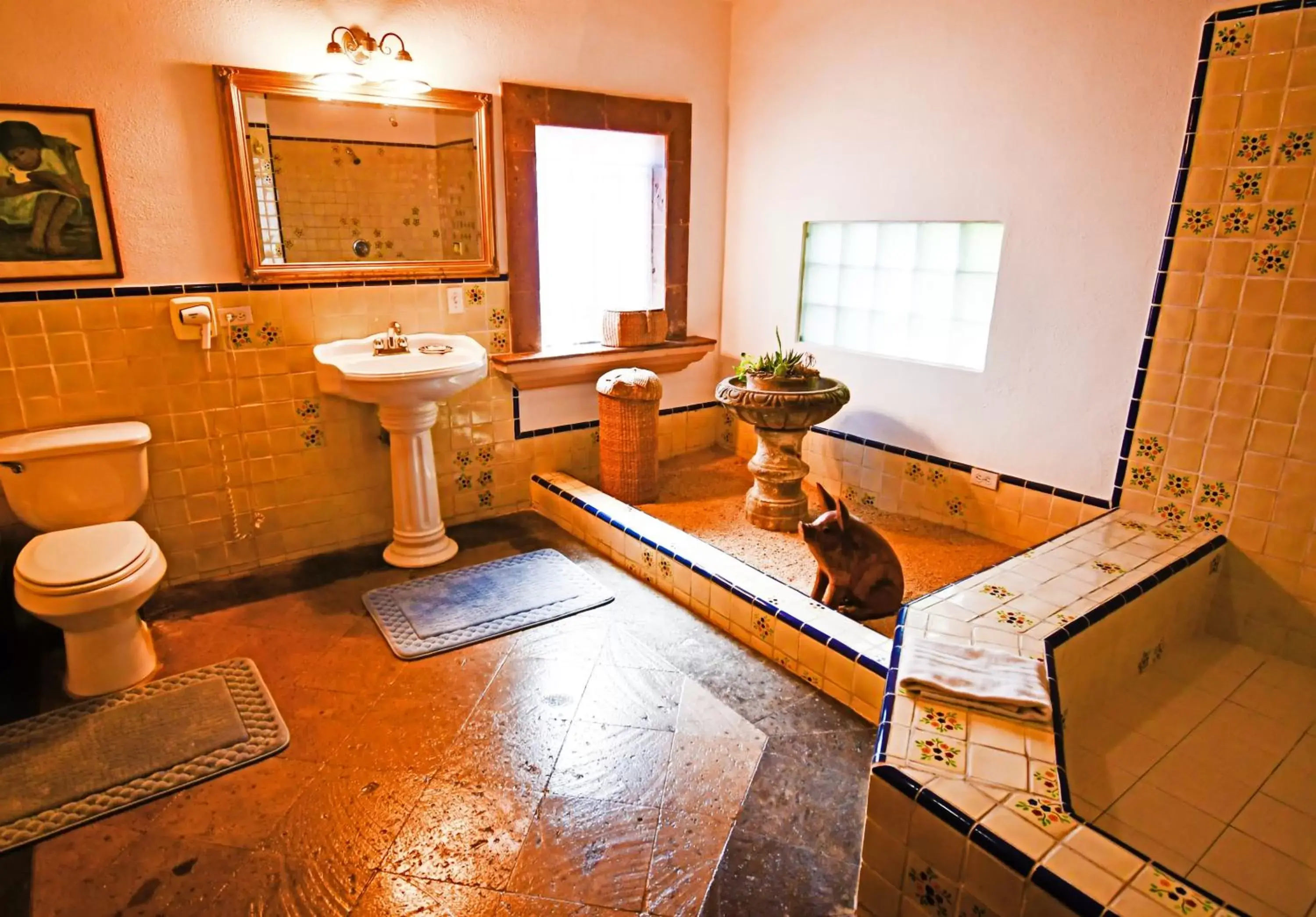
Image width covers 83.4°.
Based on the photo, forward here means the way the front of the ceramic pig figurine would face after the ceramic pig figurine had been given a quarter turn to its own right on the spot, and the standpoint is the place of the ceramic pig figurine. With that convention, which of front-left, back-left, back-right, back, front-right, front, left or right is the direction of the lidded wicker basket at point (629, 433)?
front-left

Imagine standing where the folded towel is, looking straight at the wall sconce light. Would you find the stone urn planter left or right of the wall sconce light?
right

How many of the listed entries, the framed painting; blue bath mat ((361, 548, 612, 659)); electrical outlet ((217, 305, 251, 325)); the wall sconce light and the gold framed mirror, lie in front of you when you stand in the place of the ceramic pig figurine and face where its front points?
5

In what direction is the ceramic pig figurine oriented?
to the viewer's left

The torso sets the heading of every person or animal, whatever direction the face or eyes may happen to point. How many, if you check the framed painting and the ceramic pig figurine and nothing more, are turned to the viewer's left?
1

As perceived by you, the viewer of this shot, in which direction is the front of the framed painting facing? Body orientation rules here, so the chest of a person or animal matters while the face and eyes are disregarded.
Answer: facing the viewer

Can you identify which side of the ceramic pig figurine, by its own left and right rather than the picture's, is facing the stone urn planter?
right

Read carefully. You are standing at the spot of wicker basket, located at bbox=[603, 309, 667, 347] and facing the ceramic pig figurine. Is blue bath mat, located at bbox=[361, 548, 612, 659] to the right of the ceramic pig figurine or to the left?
right

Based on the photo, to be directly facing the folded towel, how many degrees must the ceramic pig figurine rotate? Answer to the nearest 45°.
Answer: approximately 90° to its left

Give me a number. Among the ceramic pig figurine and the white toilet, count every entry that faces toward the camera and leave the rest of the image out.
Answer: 1

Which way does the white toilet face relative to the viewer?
toward the camera

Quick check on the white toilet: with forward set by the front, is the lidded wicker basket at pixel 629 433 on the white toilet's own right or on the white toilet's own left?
on the white toilet's own left

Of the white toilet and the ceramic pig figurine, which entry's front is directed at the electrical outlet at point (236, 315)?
the ceramic pig figurine

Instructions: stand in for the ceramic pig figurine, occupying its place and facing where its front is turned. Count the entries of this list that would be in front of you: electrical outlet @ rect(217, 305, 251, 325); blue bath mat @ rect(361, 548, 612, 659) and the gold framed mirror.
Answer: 3

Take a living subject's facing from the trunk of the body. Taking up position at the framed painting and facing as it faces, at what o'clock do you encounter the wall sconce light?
The wall sconce light is roughly at 9 o'clock from the framed painting.
